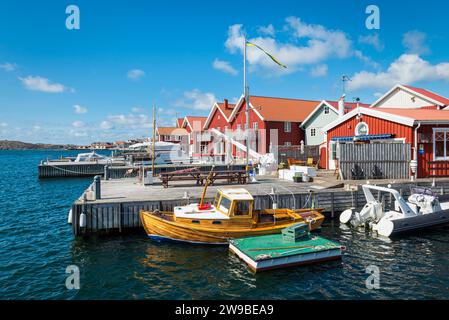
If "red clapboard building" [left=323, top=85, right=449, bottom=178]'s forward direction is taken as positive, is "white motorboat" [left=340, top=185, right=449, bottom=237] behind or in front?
in front

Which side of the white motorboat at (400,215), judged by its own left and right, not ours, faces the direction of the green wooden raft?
back

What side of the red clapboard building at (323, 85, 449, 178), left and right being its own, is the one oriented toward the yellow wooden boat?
front

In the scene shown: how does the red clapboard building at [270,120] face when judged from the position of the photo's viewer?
facing the viewer and to the left of the viewer

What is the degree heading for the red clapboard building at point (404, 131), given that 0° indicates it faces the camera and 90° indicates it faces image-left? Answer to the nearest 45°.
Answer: approximately 45°

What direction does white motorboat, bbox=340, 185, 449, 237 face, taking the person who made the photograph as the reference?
facing away from the viewer and to the right of the viewer

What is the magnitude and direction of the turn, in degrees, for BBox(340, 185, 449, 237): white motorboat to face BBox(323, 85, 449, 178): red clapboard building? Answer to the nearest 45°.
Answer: approximately 45° to its left

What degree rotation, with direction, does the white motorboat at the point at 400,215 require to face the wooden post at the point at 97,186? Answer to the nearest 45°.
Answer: approximately 180°

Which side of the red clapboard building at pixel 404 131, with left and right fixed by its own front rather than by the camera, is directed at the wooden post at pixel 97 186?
front

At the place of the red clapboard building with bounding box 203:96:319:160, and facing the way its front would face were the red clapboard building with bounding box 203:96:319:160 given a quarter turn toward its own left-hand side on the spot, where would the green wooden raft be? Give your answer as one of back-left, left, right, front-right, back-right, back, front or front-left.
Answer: front-right

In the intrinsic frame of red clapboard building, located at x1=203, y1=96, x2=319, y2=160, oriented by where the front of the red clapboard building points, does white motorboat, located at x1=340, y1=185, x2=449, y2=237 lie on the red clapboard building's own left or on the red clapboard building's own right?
on the red clapboard building's own left

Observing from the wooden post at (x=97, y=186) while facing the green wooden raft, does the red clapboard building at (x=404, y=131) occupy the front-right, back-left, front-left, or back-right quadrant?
front-left

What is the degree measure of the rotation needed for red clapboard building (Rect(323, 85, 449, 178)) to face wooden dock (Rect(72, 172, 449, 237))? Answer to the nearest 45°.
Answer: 0° — it already faces it

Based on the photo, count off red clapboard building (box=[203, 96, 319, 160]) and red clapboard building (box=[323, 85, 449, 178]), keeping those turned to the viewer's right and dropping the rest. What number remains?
0
